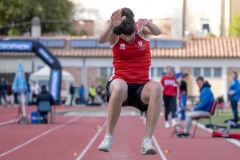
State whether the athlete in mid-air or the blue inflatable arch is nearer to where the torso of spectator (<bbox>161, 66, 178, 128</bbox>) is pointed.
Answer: the athlete in mid-air

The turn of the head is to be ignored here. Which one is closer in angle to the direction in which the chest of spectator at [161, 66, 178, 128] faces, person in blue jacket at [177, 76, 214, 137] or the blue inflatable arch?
the person in blue jacket

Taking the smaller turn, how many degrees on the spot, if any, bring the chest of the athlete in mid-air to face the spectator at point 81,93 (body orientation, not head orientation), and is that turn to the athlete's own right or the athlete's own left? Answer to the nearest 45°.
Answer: approximately 180°

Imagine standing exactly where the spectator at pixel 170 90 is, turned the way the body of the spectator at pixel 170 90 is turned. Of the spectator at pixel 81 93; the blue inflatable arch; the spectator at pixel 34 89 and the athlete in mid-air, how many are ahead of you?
1

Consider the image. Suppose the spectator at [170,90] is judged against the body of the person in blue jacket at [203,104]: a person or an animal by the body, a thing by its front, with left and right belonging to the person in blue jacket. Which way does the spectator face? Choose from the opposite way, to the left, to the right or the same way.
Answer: to the left

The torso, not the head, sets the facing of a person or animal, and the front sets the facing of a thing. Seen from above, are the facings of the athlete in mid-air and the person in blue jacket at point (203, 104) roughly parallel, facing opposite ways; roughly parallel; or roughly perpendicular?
roughly perpendicular

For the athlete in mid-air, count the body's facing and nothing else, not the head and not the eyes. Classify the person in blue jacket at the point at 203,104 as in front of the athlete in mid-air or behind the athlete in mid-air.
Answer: behind

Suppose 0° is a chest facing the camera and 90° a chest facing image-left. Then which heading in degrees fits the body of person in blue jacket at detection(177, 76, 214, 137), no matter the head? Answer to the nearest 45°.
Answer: approximately 90°

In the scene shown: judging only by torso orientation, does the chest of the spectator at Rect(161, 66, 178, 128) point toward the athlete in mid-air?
yes

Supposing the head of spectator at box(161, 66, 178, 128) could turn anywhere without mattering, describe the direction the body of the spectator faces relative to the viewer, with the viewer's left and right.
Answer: facing the viewer
